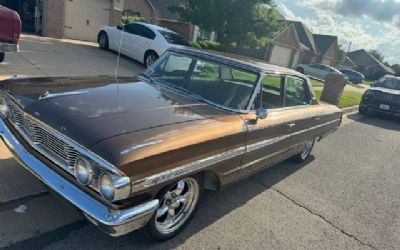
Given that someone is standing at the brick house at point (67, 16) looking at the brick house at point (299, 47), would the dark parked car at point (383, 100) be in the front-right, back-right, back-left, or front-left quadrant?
front-right

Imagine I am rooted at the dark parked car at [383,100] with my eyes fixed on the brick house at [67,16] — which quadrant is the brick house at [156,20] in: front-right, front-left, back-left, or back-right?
front-right

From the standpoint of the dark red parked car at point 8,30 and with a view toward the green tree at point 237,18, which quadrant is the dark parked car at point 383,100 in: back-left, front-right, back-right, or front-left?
front-right

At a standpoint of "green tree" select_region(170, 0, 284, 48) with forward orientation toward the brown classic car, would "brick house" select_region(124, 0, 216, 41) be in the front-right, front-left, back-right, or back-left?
back-right

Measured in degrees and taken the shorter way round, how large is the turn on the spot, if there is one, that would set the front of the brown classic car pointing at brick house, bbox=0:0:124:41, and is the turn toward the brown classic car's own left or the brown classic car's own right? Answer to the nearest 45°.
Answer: approximately 135° to the brown classic car's own right

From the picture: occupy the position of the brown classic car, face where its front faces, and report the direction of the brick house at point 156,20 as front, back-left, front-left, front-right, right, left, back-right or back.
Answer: back-right

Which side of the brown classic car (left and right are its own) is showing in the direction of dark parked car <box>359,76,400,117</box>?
back
